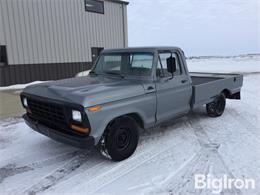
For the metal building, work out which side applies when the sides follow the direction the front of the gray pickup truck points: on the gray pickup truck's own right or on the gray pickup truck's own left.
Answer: on the gray pickup truck's own right

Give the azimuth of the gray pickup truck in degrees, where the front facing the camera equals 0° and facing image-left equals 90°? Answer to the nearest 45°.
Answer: approximately 45°
